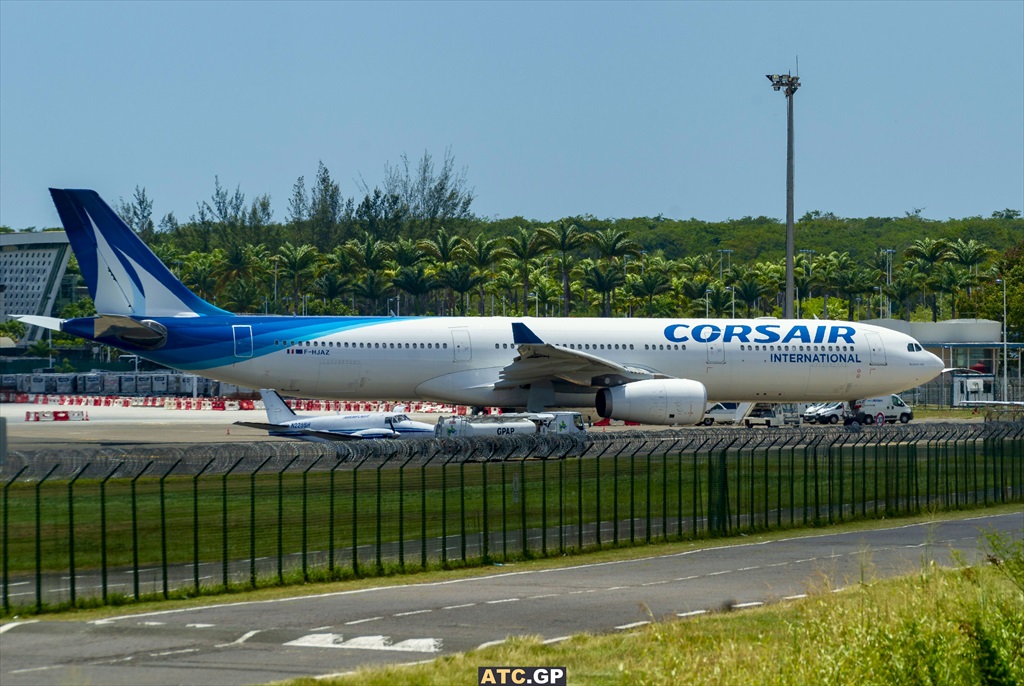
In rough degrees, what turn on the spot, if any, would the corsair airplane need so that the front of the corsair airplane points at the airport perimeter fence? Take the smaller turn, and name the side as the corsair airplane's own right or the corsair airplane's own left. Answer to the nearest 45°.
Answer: approximately 90° to the corsair airplane's own right

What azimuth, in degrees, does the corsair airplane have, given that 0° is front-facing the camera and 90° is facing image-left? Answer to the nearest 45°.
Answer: approximately 270°

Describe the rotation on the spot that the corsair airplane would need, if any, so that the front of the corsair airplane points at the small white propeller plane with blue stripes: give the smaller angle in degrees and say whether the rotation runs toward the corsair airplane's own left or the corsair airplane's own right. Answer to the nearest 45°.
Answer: approximately 135° to the corsair airplane's own right
